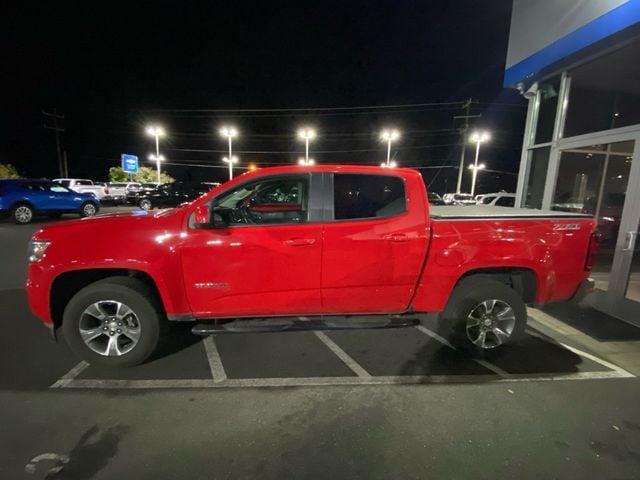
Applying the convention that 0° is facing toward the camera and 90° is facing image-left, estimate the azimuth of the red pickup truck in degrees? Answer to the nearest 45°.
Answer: approximately 90°

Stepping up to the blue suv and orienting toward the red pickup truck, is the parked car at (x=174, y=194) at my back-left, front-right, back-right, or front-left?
back-left

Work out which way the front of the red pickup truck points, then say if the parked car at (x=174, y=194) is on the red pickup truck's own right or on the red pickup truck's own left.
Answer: on the red pickup truck's own right

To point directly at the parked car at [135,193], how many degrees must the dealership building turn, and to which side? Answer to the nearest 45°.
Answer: approximately 45° to its right

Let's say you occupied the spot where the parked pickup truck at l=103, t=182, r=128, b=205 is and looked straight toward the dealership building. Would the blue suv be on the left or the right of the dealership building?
right

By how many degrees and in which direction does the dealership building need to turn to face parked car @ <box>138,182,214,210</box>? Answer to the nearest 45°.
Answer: approximately 45° to its right

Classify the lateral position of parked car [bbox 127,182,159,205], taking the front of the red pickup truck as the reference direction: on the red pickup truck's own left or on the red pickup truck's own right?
on the red pickup truck's own right

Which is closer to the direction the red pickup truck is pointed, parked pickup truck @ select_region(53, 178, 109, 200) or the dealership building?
the parked pickup truck
